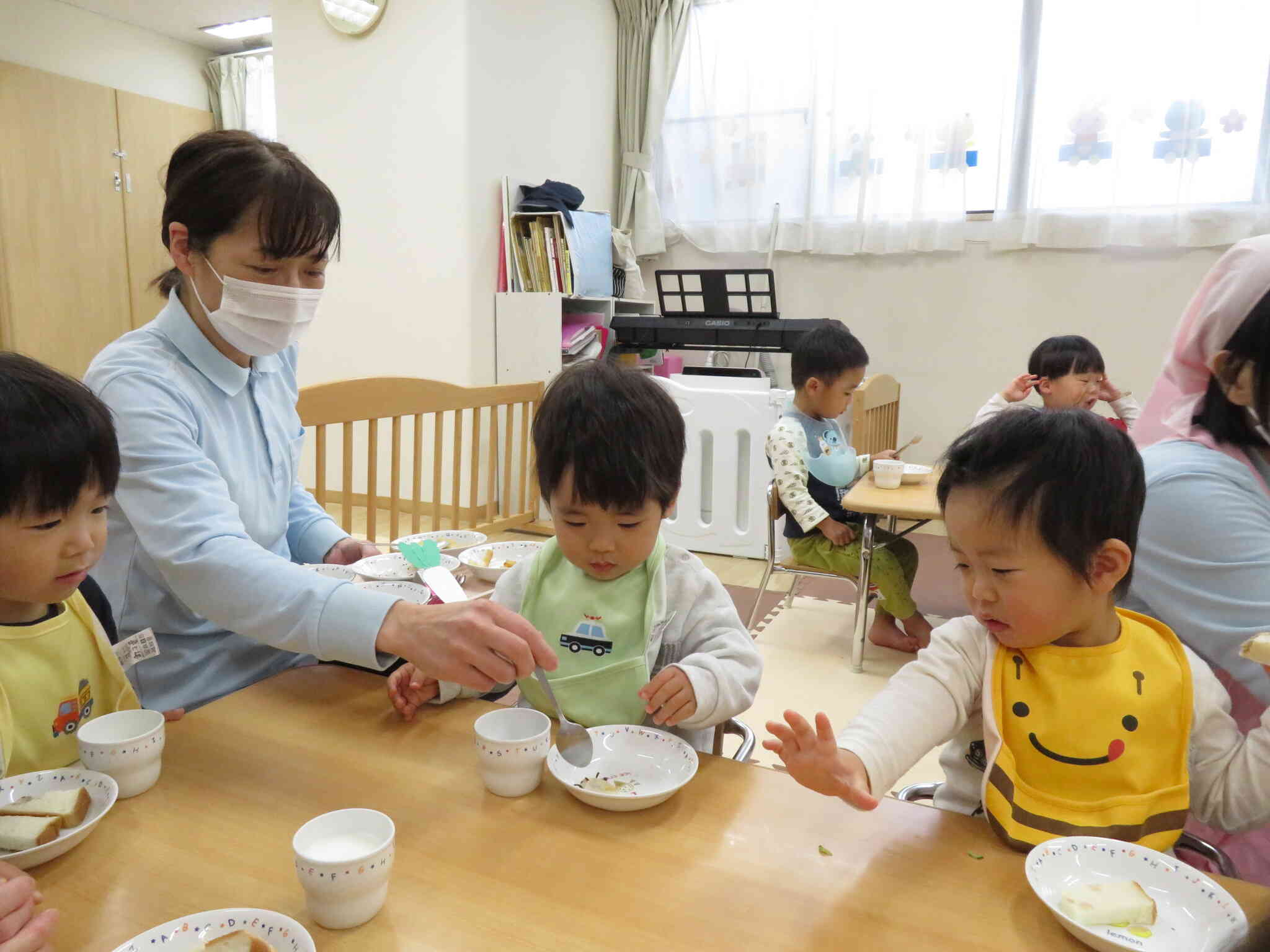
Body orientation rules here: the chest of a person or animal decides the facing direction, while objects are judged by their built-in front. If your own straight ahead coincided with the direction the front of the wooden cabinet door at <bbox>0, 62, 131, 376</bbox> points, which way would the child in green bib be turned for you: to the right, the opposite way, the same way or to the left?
to the right

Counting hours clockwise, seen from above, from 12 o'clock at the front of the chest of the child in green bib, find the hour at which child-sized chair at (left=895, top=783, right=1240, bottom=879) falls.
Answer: The child-sized chair is roughly at 10 o'clock from the child in green bib.

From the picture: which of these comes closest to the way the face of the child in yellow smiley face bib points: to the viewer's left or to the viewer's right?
to the viewer's left

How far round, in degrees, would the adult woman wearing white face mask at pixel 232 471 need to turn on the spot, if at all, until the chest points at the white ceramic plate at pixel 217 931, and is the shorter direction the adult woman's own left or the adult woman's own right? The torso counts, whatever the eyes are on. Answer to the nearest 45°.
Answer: approximately 45° to the adult woman's own right

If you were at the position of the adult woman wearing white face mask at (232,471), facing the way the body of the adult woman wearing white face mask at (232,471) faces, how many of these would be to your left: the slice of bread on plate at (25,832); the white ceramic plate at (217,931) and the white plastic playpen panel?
1

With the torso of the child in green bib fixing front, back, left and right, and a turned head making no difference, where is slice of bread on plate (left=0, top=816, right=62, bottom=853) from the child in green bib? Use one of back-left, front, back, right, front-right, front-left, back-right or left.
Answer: front-right

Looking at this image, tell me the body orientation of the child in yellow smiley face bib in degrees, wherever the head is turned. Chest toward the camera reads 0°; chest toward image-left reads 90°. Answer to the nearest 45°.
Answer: approximately 0°

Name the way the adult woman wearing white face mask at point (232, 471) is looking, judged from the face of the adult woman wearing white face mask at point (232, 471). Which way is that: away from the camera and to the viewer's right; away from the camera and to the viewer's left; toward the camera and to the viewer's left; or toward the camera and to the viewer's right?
toward the camera and to the viewer's right

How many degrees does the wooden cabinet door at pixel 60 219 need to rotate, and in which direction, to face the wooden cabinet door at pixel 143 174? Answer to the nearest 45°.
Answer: approximately 90° to its left
